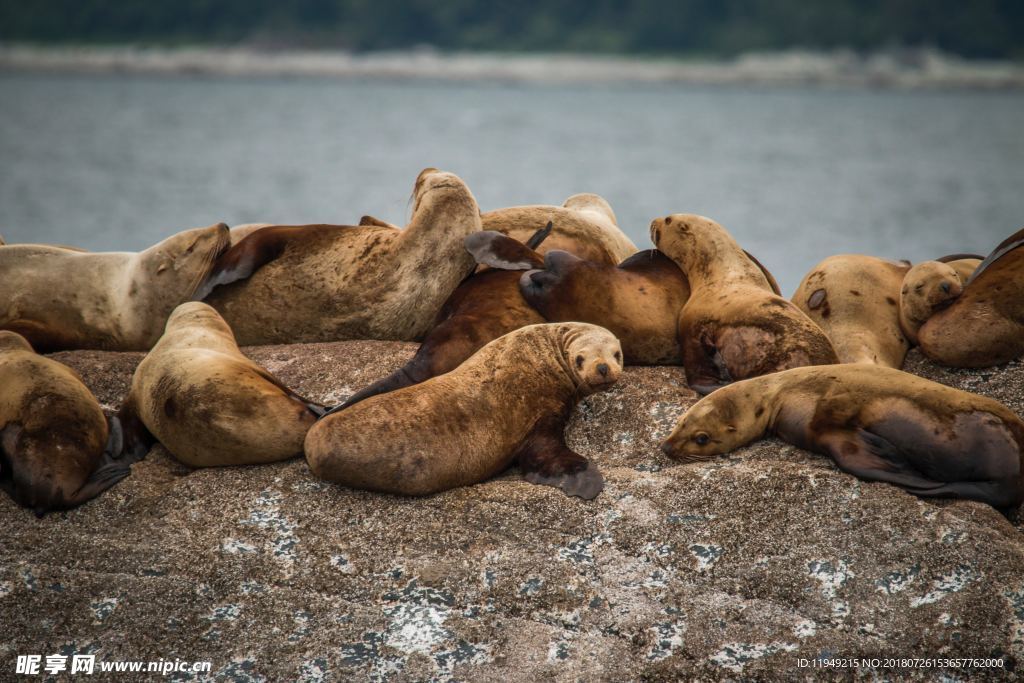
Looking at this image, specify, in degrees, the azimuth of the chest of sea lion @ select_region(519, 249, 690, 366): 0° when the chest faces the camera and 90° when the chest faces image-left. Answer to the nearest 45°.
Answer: approximately 90°

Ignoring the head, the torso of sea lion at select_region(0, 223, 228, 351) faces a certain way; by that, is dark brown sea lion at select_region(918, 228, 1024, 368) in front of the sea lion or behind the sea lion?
in front

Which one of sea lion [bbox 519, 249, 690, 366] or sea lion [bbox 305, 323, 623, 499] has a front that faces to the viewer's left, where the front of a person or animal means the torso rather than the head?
sea lion [bbox 519, 249, 690, 366]

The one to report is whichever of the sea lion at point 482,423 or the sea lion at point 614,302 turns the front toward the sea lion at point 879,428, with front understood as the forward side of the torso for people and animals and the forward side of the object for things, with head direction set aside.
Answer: the sea lion at point 482,423

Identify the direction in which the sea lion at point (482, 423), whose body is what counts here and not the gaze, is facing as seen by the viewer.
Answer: to the viewer's right

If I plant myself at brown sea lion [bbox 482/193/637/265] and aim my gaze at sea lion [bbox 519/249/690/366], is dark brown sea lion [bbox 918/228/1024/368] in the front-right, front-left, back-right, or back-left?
front-left

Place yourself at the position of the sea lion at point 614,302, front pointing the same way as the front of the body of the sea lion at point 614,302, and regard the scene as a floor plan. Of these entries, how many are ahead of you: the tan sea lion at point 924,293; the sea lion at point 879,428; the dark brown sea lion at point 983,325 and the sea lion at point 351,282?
1

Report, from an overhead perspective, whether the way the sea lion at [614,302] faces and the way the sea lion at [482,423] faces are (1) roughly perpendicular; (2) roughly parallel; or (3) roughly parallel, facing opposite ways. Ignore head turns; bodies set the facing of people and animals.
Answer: roughly parallel, facing opposite ways

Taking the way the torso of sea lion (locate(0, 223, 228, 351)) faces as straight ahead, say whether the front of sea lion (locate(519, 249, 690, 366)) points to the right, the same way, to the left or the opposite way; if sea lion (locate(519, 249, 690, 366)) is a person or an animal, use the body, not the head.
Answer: the opposite way

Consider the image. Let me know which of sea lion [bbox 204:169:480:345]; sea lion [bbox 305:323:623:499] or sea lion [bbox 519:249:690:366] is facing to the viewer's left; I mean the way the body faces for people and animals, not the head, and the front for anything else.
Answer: sea lion [bbox 519:249:690:366]

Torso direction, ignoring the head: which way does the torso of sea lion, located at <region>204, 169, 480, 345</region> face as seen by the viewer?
to the viewer's right

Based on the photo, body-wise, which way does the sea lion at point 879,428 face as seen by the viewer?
to the viewer's left

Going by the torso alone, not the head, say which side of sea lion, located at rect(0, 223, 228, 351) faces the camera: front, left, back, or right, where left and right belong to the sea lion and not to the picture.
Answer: right

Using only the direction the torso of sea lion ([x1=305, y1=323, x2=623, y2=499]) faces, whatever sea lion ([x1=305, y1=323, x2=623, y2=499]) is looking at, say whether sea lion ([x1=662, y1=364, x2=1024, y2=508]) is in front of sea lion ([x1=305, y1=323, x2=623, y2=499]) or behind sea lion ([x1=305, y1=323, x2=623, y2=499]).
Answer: in front
